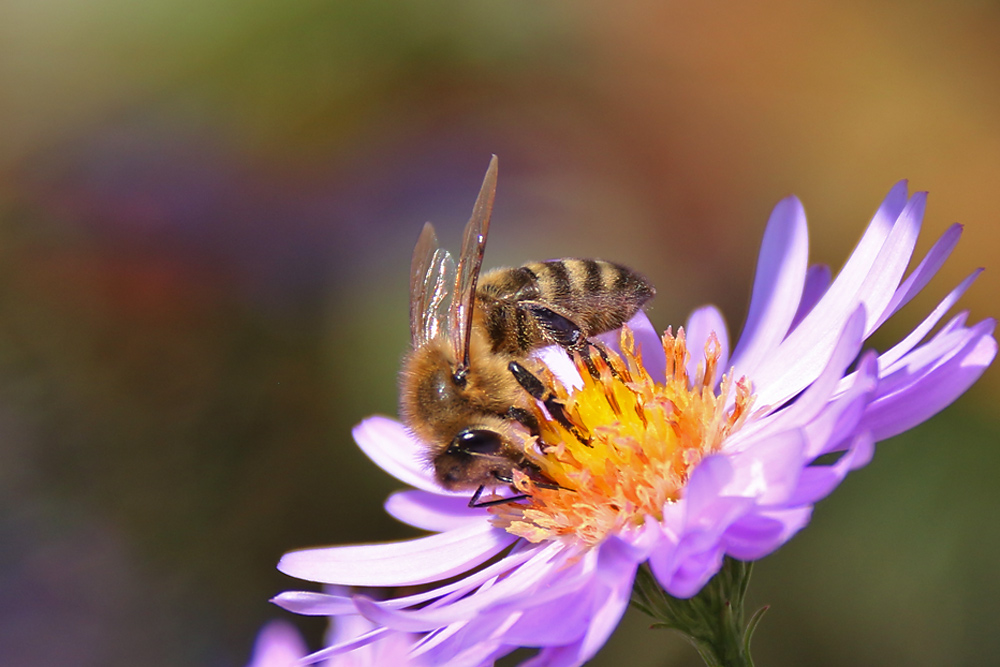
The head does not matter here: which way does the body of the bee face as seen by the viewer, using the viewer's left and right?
facing the viewer and to the left of the viewer
